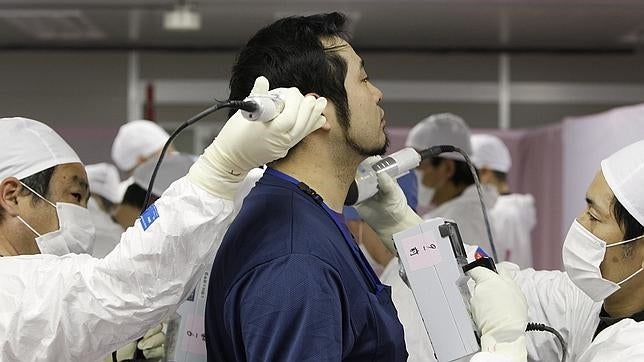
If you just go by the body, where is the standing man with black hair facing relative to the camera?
to the viewer's right

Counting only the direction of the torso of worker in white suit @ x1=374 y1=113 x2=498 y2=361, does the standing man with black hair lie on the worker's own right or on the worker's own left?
on the worker's own left

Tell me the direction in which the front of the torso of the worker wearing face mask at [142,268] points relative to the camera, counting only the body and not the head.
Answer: to the viewer's right

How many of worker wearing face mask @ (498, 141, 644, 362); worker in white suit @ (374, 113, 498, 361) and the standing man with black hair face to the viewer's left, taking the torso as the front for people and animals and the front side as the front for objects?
2

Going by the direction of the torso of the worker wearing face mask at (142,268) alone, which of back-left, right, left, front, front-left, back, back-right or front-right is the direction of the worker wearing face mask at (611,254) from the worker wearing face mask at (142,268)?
front

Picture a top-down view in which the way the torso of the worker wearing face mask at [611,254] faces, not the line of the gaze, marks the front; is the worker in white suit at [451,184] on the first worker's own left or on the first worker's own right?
on the first worker's own right

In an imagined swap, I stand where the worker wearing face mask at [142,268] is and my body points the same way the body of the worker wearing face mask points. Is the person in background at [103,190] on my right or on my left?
on my left

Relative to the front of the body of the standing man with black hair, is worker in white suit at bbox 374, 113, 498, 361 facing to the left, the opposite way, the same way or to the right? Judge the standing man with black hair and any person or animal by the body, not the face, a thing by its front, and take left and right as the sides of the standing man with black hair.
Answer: the opposite way

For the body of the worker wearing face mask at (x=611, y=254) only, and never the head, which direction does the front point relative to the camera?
to the viewer's left

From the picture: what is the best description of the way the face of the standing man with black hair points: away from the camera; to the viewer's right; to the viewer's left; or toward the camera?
to the viewer's right

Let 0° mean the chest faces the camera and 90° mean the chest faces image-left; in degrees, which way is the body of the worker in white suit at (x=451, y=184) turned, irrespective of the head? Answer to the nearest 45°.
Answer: approximately 90°

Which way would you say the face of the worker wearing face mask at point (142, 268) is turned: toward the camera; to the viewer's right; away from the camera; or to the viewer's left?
to the viewer's right

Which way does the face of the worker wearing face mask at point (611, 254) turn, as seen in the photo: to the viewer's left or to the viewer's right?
to the viewer's left

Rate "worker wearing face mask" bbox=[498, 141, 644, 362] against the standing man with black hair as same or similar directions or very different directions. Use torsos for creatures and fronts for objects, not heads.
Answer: very different directions

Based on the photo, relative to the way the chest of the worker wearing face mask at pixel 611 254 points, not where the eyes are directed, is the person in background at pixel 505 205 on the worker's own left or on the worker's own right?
on the worker's own right
